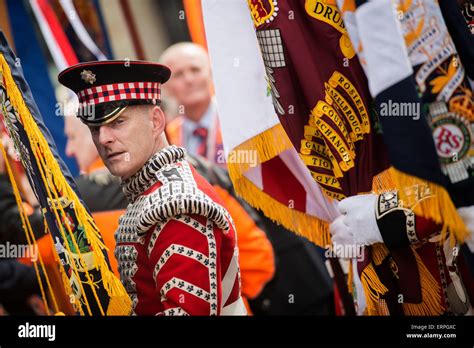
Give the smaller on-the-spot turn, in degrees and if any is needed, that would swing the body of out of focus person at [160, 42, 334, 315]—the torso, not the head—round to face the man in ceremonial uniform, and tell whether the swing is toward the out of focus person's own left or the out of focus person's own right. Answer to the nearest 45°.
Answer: approximately 45° to the out of focus person's own right

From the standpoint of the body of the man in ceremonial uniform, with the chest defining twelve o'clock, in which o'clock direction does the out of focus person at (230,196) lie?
The out of focus person is roughly at 4 o'clock from the man in ceremonial uniform.

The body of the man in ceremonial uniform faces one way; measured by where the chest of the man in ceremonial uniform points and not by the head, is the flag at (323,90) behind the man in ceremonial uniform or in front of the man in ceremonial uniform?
behind

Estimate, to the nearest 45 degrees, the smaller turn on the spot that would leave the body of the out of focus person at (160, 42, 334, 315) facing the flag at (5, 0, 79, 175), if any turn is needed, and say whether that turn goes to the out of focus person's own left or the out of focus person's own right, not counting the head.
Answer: approximately 45° to the out of focus person's own right

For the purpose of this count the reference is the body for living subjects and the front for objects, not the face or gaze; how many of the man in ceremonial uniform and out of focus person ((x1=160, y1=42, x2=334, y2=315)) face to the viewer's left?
1

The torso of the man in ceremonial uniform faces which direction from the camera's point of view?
to the viewer's left

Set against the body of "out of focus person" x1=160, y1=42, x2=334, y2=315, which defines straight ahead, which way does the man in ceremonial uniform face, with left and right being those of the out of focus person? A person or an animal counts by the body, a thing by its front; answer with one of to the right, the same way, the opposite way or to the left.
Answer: to the right

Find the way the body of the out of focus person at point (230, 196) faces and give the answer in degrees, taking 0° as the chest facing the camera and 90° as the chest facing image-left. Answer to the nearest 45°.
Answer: approximately 0°
